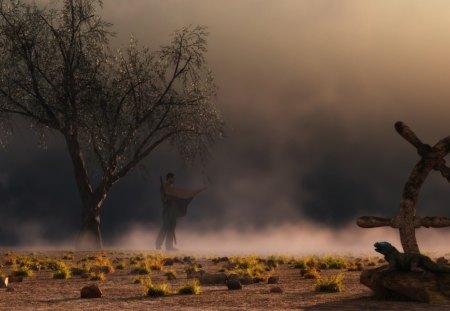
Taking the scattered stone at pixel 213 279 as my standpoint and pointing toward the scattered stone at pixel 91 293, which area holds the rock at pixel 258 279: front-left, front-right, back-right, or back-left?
back-left

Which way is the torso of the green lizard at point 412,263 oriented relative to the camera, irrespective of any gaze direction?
to the viewer's left
